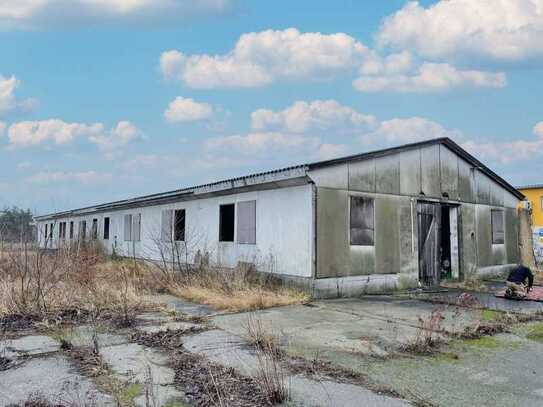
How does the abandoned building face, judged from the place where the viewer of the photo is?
facing the viewer and to the right of the viewer
